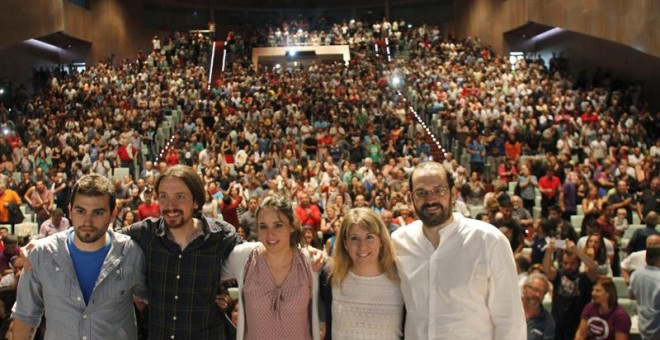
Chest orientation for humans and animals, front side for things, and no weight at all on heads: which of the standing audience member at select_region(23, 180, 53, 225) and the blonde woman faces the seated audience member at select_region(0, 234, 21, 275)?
the standing audience member

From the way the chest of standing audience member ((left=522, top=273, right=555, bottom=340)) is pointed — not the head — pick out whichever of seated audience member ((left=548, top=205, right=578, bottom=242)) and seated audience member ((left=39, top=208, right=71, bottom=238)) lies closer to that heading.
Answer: the seated audience member ((left=39, top=208, right=71, bottom=238))

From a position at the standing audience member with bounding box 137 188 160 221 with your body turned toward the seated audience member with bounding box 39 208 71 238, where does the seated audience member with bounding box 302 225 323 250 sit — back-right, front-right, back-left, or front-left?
back-left

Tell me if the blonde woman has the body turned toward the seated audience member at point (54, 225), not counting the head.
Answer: no

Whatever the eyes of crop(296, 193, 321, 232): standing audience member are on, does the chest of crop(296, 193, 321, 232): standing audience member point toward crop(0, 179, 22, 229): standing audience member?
no

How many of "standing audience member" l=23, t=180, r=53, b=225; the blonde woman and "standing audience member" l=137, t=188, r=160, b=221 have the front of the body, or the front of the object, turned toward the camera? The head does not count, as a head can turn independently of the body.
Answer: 3

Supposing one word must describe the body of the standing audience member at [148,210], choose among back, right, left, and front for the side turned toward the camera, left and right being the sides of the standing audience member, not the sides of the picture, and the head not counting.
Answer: front

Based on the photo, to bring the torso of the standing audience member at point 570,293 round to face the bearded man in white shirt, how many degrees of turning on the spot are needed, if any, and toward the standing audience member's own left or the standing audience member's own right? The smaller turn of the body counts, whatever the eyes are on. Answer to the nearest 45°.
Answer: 0° — they already face them

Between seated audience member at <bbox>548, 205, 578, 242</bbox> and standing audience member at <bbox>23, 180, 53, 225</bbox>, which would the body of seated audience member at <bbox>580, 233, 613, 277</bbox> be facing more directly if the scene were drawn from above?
the standing audience member

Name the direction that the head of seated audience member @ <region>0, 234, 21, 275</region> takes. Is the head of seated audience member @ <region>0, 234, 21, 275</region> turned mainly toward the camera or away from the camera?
toward the camera

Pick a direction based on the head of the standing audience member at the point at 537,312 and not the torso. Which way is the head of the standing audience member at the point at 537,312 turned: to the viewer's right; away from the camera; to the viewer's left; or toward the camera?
toward the camera

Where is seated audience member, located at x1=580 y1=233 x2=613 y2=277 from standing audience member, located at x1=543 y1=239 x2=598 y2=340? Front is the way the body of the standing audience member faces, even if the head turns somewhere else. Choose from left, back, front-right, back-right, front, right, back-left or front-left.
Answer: back

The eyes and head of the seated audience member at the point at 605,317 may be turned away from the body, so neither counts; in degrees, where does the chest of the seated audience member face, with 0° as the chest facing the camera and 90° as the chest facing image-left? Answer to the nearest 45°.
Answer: approximately 45°

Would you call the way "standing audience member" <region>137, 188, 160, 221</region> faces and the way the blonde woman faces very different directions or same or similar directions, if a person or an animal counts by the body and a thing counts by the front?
same or similar directions

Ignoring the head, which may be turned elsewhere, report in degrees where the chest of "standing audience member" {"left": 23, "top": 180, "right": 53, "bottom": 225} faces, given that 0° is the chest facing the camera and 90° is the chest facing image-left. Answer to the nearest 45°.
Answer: approximately 0°

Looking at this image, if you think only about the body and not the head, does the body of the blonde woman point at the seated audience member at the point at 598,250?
no

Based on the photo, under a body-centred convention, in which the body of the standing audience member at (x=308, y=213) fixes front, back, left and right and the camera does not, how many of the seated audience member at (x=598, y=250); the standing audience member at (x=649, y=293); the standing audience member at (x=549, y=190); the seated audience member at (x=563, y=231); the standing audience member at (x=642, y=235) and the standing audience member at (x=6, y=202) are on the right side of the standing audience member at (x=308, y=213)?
1

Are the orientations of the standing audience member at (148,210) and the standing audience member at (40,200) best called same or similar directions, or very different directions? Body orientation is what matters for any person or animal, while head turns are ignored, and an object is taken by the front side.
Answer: same or similar directions

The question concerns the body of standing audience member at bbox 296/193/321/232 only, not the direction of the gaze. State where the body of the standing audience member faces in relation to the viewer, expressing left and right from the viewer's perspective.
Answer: facing the viewer

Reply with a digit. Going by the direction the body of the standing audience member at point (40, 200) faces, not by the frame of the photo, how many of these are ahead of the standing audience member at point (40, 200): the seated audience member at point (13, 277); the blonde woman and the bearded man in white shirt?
3

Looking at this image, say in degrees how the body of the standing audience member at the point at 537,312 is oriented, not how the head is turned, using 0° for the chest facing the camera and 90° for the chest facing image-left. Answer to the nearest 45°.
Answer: approximately 45°
